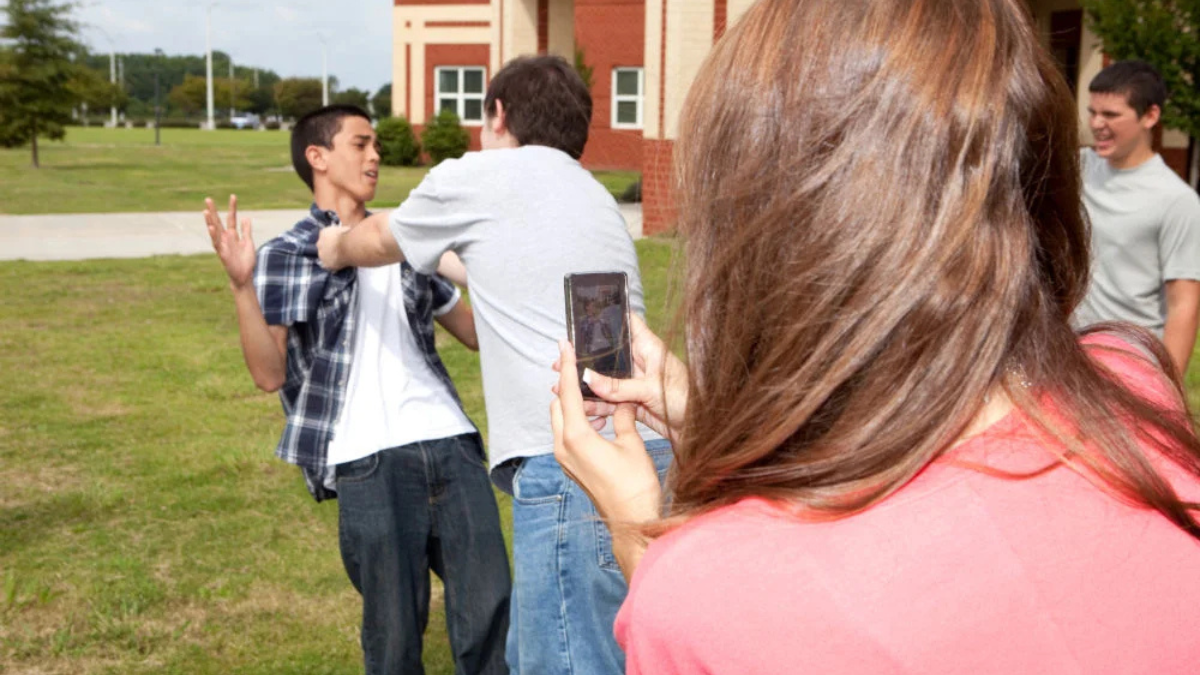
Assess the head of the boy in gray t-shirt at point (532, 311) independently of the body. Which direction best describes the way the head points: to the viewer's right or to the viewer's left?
to the viewer's left

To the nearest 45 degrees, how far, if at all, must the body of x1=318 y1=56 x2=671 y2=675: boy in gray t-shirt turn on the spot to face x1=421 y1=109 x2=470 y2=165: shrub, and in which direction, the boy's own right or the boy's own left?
approximately 45° to the boy's own right

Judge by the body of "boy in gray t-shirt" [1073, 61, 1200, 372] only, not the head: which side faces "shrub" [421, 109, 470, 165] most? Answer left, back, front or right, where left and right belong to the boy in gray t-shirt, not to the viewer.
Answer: right

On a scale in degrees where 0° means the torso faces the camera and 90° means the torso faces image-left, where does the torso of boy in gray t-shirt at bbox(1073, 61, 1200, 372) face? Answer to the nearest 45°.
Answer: approximately 45°

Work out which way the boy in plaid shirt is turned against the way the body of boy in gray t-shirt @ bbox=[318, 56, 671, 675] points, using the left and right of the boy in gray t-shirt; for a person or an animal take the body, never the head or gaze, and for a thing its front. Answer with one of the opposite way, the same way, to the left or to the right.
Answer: the opposite way

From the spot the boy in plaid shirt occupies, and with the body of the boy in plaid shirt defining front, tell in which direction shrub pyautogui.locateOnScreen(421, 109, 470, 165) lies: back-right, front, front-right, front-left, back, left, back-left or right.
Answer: back-left

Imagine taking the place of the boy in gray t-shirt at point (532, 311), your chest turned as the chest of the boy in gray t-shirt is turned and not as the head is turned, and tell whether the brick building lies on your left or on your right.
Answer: on your right
